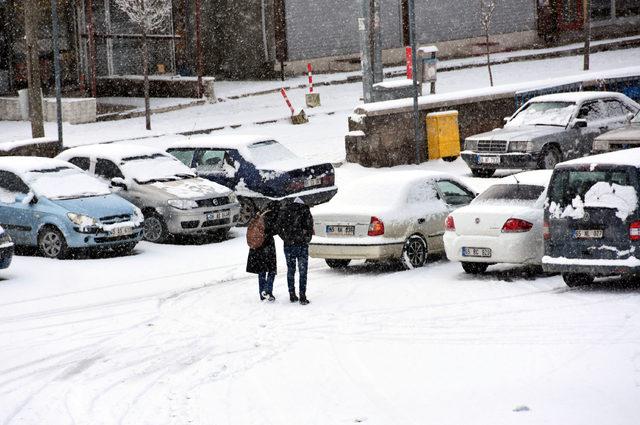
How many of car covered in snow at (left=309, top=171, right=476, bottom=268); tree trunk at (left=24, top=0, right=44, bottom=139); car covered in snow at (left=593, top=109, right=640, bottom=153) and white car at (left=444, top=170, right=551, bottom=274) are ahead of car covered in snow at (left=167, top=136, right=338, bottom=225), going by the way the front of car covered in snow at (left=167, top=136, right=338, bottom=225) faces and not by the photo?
1

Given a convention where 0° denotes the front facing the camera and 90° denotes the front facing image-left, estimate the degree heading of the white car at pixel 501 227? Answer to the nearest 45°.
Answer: approximately 225°

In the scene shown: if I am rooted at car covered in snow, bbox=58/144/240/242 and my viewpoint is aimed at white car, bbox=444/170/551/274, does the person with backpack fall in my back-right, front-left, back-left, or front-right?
front-right

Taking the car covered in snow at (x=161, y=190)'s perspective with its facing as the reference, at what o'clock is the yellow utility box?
The yellow utility box is roughly at 9 o'clock from the car covered in snow.

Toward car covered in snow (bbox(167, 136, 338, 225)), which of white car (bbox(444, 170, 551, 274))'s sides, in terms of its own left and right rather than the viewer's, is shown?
left

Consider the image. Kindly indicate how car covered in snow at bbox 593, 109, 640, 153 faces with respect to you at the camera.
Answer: facing the viewer and to the left of the viewer

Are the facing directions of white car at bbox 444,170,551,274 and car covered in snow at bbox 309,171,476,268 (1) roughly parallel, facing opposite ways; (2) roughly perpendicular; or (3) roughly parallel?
roughly parallel

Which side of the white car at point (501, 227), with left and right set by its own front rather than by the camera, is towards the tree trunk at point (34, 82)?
left

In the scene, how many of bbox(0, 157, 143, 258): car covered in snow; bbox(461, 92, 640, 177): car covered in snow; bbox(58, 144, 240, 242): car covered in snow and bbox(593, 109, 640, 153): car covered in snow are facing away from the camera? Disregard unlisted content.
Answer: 0

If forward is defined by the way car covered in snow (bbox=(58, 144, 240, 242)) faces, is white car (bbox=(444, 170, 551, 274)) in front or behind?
in front

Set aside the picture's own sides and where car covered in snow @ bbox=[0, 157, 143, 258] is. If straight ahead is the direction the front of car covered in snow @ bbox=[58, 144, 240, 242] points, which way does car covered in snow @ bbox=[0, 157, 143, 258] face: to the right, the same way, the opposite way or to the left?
the same way

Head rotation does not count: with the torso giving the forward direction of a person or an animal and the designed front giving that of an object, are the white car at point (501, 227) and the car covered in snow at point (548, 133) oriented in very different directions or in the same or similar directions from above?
very different directions

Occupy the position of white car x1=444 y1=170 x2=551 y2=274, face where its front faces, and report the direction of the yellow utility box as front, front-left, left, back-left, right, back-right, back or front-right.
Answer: front-left

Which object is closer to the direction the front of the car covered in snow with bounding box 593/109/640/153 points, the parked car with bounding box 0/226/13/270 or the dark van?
the parked car

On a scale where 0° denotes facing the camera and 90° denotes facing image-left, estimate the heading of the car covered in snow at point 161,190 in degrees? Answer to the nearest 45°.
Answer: approximately 315°

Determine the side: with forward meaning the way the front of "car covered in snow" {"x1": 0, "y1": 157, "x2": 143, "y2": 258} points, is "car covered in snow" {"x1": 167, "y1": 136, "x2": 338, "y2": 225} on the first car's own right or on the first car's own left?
on the first car's own left
